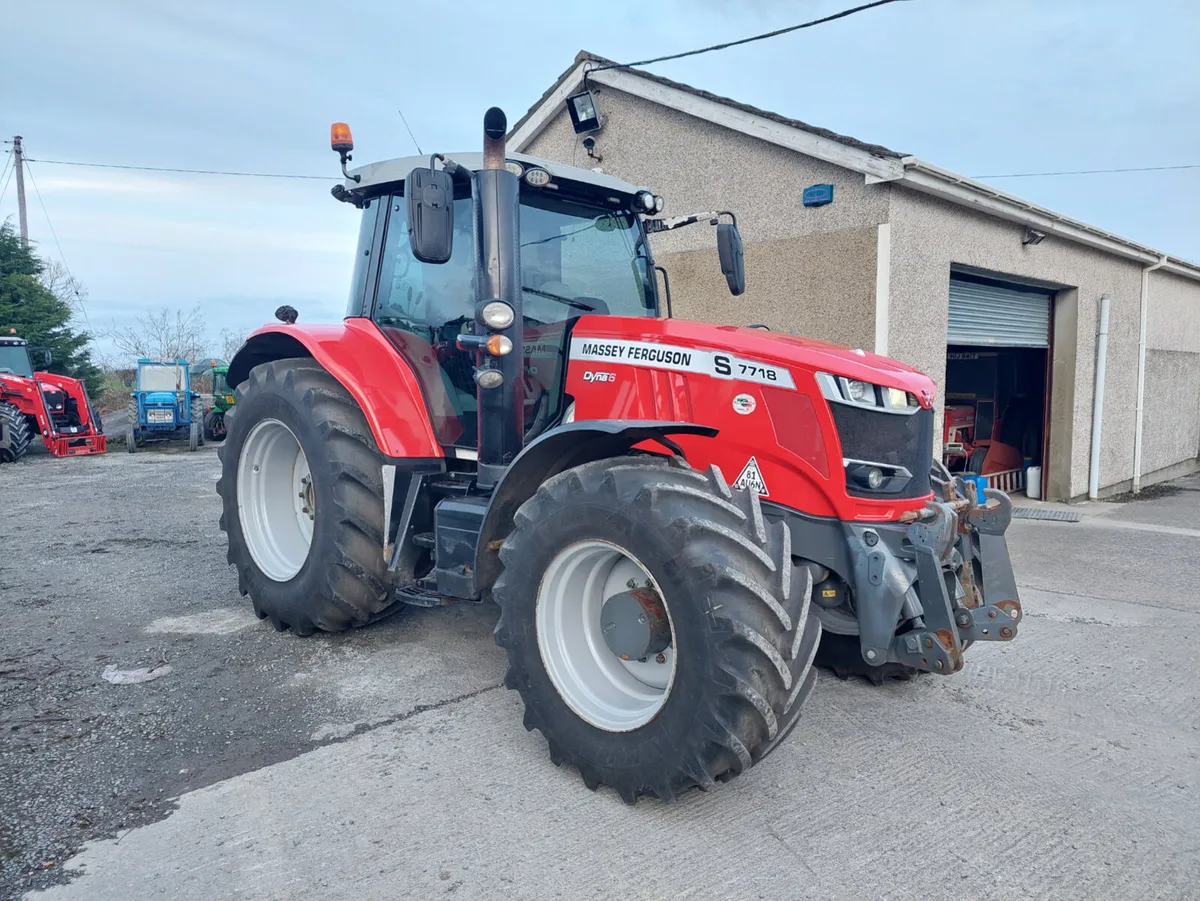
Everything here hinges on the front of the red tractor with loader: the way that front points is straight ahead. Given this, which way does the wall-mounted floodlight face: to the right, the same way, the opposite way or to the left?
to the right

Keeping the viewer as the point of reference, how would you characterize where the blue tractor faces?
facing the viewer

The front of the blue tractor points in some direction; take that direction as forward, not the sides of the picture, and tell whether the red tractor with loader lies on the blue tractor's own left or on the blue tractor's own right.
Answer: on the blue tractor's own right

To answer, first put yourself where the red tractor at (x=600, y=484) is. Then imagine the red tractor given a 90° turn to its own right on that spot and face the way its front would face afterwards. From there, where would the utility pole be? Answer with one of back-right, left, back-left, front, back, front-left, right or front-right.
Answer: right

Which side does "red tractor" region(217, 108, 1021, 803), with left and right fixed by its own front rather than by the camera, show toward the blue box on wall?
left

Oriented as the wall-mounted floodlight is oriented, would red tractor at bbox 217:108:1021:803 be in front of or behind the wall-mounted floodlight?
in front

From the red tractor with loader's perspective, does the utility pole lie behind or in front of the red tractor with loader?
behind

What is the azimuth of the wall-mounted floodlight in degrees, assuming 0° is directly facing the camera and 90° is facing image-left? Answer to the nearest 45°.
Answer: approximately 0°

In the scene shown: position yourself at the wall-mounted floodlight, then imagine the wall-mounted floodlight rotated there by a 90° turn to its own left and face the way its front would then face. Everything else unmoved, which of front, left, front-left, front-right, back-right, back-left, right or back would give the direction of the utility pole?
back-left

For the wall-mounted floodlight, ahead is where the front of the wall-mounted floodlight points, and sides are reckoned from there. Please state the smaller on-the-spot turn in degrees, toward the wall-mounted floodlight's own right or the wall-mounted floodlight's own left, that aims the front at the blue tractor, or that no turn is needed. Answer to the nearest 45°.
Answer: approximately 135° to the wall-mounted floodlight's own right

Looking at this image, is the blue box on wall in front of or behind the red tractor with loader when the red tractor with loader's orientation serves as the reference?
in front

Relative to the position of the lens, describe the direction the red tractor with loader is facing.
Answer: facing the viewer and to the right of the viewer

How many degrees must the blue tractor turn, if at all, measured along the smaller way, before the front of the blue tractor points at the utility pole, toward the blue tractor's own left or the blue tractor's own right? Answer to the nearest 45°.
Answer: approximately 180°

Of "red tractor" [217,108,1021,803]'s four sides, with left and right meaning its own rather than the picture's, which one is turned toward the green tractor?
back
